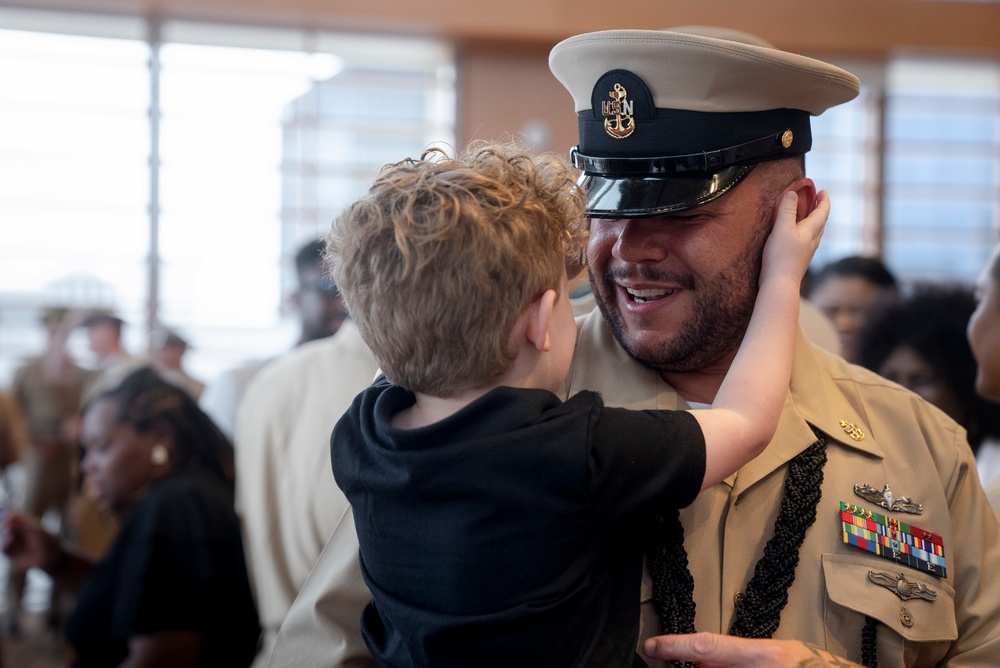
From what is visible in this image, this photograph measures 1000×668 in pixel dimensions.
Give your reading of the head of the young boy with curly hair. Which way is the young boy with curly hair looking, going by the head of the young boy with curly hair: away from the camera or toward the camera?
away from the camera

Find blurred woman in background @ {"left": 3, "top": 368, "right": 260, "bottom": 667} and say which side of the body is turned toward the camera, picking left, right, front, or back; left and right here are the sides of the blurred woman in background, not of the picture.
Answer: left

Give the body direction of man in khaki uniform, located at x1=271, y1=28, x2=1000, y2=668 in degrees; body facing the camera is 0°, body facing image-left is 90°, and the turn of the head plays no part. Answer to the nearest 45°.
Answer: approximately 45°

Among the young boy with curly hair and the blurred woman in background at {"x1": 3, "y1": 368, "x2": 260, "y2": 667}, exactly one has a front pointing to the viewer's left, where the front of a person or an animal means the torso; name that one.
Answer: the blurred woman in background

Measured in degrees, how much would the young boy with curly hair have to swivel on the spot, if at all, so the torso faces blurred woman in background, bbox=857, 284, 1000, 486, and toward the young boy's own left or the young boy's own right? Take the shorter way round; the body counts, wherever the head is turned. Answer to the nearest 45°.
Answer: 0° — they already face them

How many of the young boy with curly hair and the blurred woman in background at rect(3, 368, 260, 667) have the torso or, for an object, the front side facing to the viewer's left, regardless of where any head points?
1

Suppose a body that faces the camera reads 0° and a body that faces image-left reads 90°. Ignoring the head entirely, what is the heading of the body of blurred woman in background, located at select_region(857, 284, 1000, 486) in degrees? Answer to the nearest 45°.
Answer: approximately 45°

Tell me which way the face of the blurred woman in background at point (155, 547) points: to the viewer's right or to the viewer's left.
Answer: to the viewer's left
